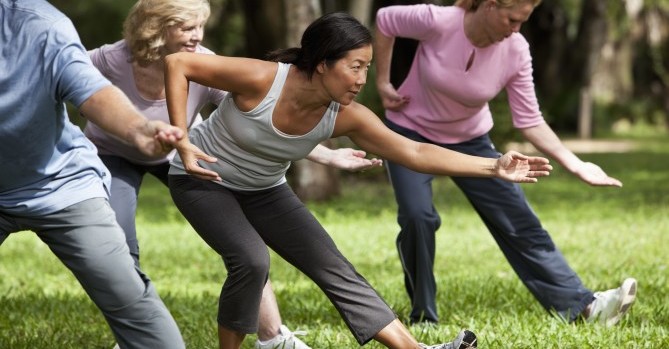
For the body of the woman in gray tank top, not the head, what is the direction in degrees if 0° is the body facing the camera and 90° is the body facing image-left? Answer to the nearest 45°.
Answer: approximately 315°

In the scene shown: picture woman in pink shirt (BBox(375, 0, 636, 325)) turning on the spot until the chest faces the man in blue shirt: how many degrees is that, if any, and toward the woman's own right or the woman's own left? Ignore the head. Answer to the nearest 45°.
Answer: approximately 90° to the woman's own right

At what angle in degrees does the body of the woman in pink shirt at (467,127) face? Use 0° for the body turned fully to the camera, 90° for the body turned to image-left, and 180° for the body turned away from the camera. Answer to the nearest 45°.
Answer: approximately 315°

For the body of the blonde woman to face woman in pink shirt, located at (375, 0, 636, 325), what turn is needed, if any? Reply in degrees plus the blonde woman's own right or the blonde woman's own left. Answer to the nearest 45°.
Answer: approximately 45° to the blonde woman's own left
